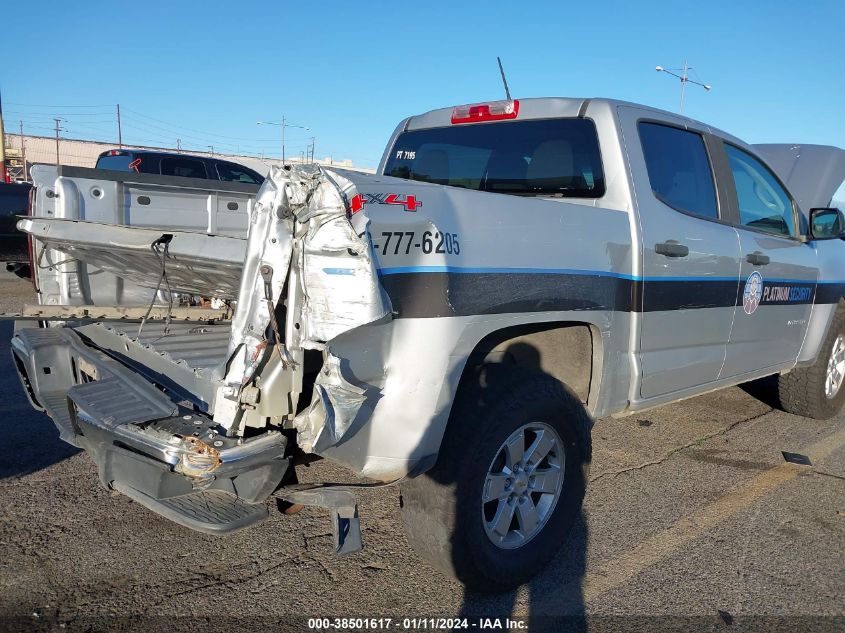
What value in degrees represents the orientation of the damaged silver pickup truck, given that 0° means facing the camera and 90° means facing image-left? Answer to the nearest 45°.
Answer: approximately 225°
